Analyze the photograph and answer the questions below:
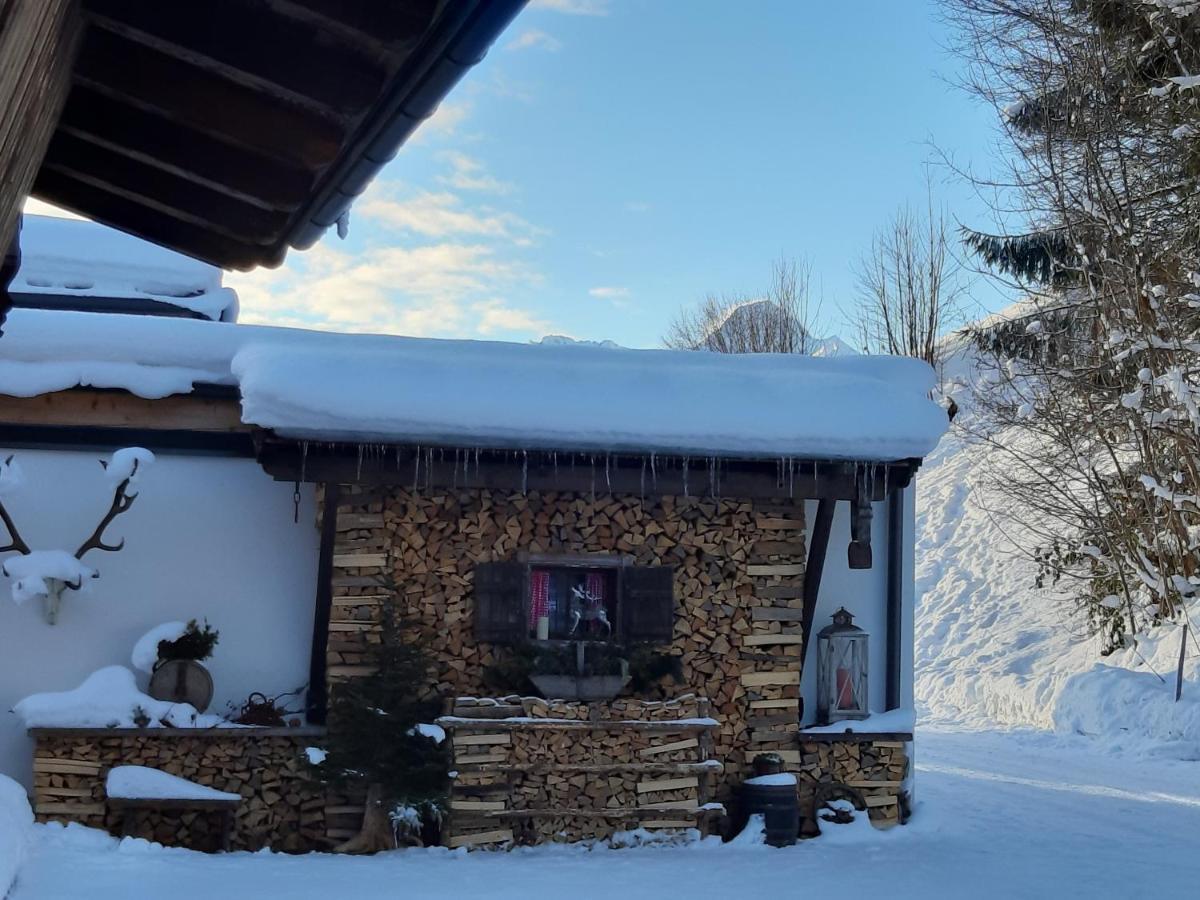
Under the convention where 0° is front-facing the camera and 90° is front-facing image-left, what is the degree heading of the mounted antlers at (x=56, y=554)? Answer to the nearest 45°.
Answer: approximately 0°

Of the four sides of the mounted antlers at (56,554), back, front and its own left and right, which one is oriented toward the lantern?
left

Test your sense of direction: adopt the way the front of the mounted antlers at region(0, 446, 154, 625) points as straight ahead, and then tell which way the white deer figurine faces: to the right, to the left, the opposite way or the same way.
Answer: to the right

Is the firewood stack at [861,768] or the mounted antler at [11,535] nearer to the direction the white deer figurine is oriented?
the mounted antler

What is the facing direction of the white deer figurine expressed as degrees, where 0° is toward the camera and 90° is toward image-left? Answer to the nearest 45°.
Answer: approximately 90°

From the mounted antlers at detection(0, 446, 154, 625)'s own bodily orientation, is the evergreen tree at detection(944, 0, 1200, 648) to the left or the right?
on its left

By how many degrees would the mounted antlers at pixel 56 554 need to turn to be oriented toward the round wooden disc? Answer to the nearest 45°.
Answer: approximately 90° to its left

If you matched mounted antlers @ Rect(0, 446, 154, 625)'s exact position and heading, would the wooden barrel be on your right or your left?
on your left

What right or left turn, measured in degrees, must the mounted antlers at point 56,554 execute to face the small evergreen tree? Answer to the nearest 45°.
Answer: approximately 45° to its left

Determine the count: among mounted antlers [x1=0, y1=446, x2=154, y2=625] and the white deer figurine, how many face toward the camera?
1

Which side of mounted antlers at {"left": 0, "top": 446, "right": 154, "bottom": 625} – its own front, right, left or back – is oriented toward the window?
left
